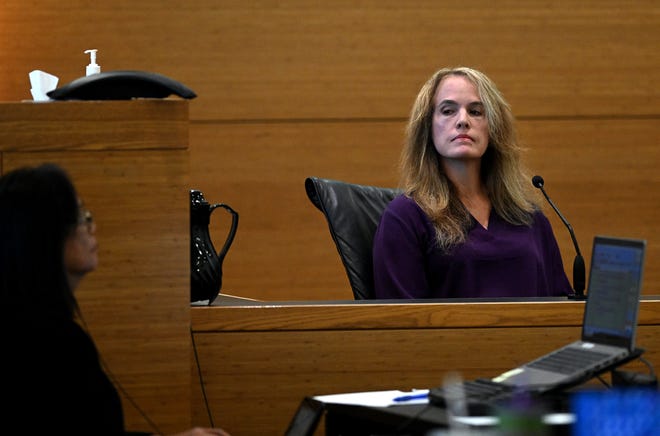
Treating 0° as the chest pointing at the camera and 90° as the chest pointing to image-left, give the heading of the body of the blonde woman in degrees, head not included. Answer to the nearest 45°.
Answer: approximately 315°

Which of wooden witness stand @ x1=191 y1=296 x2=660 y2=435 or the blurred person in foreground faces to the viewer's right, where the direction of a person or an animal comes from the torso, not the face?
the blurred person in foreground

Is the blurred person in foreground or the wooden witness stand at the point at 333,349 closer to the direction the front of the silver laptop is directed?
the blurred person in foreground

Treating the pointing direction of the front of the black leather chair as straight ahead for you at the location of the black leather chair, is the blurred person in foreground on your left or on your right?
on your right

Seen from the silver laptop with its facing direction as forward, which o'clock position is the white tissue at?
The white tissue is roughly at 2 o'clock from the silver laptop.

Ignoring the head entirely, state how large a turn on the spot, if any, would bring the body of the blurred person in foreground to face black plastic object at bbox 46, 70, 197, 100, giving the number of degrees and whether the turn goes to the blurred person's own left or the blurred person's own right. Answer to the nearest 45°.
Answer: approximately 90° to the blurred person's own left

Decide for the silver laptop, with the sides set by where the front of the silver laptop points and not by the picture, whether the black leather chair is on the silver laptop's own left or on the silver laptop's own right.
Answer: on the silver laptop's own right

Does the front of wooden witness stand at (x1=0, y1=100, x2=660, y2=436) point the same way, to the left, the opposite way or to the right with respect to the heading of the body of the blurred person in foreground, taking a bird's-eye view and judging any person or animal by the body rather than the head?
to the right

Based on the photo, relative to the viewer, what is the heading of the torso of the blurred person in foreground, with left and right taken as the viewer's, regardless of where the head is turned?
facing to the right of the viewer
